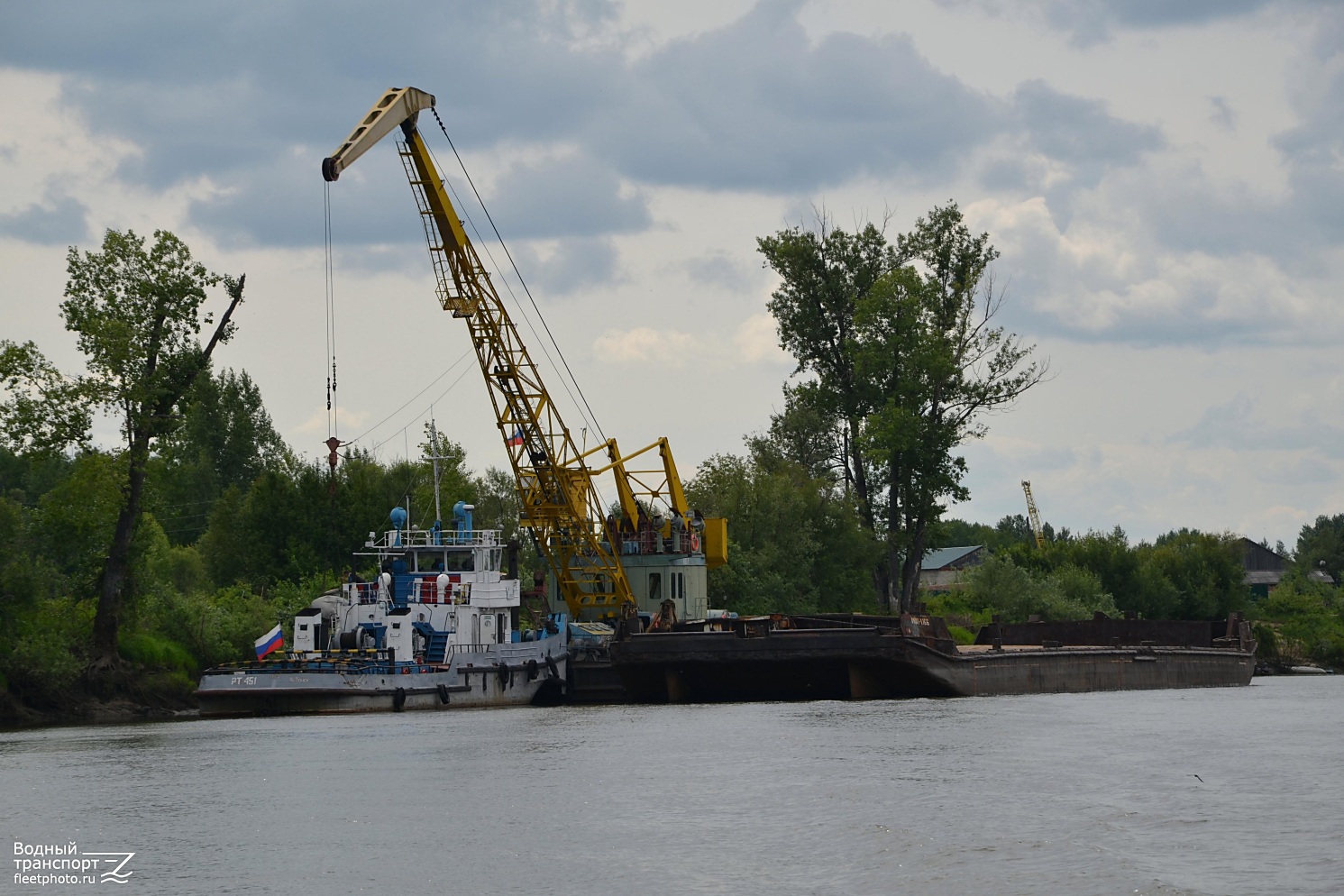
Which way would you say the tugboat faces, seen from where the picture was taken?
facing away from the viewer and to the right of the viewer

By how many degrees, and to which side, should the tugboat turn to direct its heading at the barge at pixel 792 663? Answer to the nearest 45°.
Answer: approximately 45° to its right
